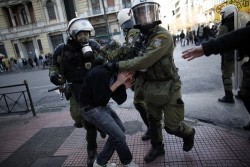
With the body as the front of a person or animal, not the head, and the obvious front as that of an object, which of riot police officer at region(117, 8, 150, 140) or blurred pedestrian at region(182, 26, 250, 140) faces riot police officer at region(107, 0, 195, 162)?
the blurred pedestrian

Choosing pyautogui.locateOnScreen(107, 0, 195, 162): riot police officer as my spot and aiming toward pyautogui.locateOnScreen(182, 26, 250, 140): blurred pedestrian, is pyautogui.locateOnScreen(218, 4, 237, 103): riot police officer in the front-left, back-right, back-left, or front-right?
front-left

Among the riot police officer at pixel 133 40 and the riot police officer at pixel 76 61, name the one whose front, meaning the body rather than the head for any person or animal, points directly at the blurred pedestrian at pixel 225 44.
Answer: the riot police officer at pixel 76 61

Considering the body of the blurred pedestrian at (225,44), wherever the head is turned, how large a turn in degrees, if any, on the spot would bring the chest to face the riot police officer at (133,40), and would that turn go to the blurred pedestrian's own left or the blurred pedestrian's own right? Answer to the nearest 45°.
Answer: approximately 45° to the blurred pedestrian's own right

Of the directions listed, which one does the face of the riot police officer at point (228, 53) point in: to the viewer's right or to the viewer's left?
to the viewer's left

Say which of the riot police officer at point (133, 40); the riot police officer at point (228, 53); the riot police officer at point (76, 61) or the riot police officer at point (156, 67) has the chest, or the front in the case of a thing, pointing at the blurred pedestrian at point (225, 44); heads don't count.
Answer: the riot police officer at point (76, 61)

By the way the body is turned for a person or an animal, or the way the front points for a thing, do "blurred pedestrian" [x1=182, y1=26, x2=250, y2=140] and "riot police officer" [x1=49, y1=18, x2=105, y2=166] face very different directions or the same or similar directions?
very different directions

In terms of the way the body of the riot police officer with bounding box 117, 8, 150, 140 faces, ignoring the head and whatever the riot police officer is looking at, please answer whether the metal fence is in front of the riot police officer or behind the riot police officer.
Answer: in front

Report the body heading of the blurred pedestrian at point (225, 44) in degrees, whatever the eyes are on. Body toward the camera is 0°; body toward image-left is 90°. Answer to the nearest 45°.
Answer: approximately 90°

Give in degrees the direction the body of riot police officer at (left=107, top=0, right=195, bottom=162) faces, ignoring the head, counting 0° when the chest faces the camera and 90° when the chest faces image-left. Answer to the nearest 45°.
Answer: approximately 45°

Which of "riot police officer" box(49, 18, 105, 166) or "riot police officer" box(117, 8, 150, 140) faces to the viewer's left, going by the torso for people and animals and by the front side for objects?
"riot police officer" box(117, 8, 150, 140)

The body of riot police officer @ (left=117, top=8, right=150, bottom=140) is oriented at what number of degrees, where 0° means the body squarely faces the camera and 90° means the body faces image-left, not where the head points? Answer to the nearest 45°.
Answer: approximately 90°
